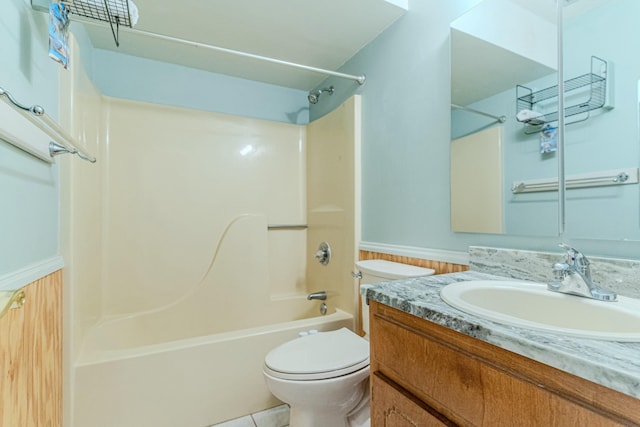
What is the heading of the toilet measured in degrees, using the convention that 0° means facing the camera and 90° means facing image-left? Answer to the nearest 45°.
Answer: approximately 45°

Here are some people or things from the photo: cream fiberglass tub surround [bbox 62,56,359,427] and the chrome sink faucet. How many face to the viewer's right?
0

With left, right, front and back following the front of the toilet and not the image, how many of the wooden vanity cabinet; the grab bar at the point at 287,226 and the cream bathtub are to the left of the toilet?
1

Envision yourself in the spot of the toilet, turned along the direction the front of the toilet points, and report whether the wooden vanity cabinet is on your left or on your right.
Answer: on your left

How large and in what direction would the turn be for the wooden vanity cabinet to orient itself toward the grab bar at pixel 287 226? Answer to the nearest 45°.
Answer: approximately 90° to its right

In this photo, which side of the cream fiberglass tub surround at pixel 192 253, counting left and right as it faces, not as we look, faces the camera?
front

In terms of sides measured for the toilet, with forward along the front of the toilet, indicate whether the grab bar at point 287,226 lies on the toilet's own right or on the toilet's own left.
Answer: on the toilet's own right

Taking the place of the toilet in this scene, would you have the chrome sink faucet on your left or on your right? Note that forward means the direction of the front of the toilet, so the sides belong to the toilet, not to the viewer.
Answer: on your left

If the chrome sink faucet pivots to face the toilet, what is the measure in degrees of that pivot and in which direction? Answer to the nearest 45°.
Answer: approximately 45° to its right

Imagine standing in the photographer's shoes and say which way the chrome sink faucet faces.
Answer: facing the viewer and to the left of the viewer
